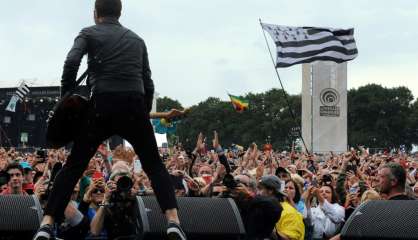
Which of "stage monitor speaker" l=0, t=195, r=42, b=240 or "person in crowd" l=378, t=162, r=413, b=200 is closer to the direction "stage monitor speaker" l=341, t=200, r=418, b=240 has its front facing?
the stage monitor speaker

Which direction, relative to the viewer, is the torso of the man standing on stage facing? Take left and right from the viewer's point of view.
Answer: facing away from the viewer

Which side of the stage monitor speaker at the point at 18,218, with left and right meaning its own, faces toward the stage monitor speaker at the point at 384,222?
left

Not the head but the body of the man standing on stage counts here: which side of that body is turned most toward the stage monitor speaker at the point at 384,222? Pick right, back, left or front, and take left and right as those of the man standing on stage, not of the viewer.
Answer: right

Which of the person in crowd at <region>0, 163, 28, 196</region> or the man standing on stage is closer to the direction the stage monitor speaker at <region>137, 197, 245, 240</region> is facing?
the man standing on stage

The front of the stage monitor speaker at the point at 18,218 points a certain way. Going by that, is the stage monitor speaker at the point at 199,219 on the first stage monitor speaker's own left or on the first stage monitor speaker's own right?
on the first stage monitor speaker's own left

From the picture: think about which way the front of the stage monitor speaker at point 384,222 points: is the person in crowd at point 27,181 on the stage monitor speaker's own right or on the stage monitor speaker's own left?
on the stage monitor speaker's own right

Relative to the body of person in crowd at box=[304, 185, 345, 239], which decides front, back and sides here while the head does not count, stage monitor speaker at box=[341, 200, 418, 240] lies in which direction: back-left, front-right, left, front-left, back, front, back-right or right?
front-left

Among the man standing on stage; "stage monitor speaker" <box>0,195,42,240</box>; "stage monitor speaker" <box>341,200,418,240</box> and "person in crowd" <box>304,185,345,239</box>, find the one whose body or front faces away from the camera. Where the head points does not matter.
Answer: the man standing on stage

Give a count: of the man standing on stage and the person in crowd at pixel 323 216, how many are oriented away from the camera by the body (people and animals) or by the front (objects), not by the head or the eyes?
1

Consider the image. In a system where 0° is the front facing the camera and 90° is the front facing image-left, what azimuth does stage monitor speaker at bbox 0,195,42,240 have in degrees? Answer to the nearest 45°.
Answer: approximately 0°
